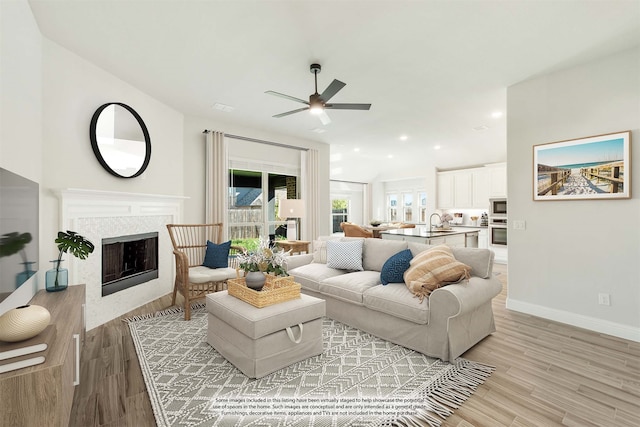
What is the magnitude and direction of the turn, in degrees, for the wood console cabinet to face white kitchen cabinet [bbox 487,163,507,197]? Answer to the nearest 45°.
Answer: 0° — it already faces it

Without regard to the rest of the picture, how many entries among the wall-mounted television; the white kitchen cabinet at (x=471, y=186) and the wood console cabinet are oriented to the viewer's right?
2

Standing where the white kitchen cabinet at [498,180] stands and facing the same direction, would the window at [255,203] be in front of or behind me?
in front

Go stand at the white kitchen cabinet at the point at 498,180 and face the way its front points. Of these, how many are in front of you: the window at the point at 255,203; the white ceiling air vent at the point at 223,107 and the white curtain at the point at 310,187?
3

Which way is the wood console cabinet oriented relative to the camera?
to the viewer's right

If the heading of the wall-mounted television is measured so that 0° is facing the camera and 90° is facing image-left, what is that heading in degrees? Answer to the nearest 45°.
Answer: approximately 270°

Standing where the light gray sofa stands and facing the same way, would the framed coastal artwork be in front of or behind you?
behind

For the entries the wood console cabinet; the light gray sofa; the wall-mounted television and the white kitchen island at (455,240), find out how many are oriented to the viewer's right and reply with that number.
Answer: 2

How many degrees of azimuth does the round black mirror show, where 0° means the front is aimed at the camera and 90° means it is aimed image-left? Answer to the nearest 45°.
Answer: approximately 315°

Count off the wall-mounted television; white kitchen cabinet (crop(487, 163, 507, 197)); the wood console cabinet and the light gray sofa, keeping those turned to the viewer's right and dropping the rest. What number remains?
2
